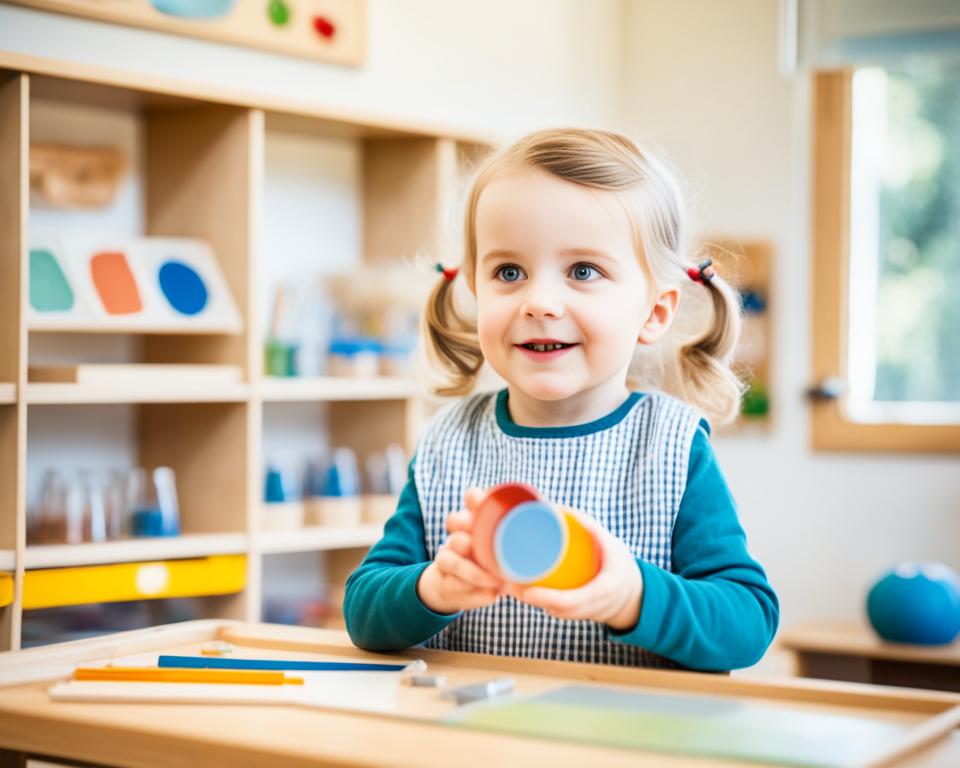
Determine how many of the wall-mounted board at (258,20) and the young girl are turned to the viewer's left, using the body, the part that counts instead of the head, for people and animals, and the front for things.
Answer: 0

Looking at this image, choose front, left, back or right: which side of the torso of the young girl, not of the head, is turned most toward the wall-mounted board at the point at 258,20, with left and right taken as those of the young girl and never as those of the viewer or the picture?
back

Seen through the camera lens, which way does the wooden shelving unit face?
facing the viewer and to the right of the viewer

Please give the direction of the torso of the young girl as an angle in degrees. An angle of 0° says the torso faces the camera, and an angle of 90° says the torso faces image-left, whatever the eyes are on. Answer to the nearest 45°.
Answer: approximately 0°

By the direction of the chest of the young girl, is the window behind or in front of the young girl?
behind

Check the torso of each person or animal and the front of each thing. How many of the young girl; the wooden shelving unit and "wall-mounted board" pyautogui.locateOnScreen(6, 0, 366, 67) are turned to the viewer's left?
0

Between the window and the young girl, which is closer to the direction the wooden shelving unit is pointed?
the young girl

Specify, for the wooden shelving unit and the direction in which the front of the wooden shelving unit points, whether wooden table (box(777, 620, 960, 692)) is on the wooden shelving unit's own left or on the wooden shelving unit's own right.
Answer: on the wooden shelving unit's own left

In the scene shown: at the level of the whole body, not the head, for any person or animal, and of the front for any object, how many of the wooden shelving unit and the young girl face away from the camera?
0

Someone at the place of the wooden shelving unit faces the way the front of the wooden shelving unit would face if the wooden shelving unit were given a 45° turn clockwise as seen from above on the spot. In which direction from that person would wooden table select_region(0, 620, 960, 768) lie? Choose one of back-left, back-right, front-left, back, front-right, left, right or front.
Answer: front

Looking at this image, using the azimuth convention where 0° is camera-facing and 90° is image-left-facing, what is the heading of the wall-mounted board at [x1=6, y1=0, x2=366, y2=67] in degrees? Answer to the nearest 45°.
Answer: approximately 315°

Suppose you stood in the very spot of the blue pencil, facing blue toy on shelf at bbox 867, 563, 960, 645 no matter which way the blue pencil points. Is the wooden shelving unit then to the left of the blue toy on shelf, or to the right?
left
